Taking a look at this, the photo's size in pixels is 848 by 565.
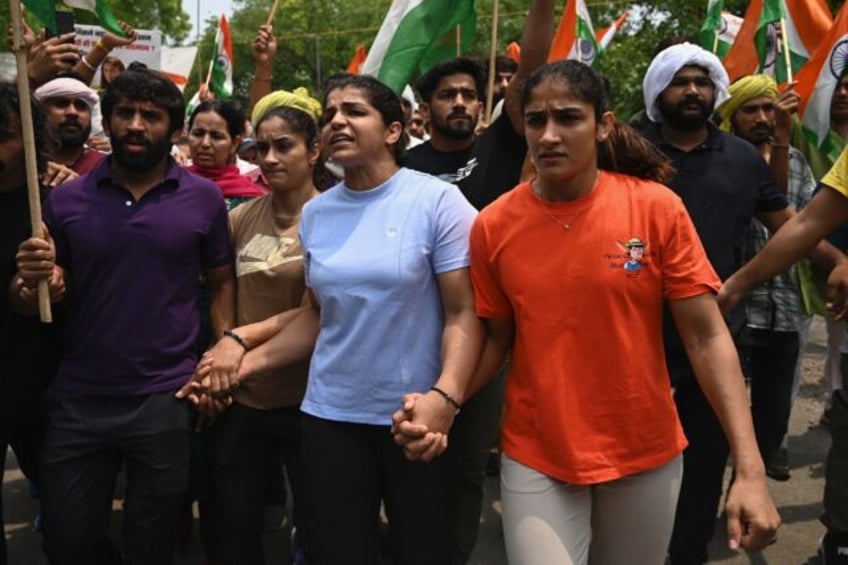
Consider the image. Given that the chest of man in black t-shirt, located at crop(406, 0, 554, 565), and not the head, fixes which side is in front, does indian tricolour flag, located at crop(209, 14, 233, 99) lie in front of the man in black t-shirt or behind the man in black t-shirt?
behind

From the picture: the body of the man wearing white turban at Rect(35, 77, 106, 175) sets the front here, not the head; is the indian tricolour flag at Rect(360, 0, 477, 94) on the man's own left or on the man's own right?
on the man's own left

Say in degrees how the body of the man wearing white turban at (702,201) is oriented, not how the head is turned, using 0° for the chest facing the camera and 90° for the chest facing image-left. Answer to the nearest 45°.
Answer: approximately 0°

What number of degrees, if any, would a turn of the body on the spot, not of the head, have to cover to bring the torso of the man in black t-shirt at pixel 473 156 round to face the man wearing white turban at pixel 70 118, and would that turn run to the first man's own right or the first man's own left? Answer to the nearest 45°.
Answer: approximately 90° to the first man's own right

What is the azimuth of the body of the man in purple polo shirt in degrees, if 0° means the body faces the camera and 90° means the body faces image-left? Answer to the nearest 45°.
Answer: approximately 0°

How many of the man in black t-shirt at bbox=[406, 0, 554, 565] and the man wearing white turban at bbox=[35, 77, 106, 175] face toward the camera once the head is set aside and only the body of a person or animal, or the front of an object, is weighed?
2

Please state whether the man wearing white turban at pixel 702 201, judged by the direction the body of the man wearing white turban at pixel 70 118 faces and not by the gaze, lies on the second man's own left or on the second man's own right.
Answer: on the second man's own left

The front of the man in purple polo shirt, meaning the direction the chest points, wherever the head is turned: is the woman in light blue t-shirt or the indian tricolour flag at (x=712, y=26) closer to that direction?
the woman in light blue t-shirt
